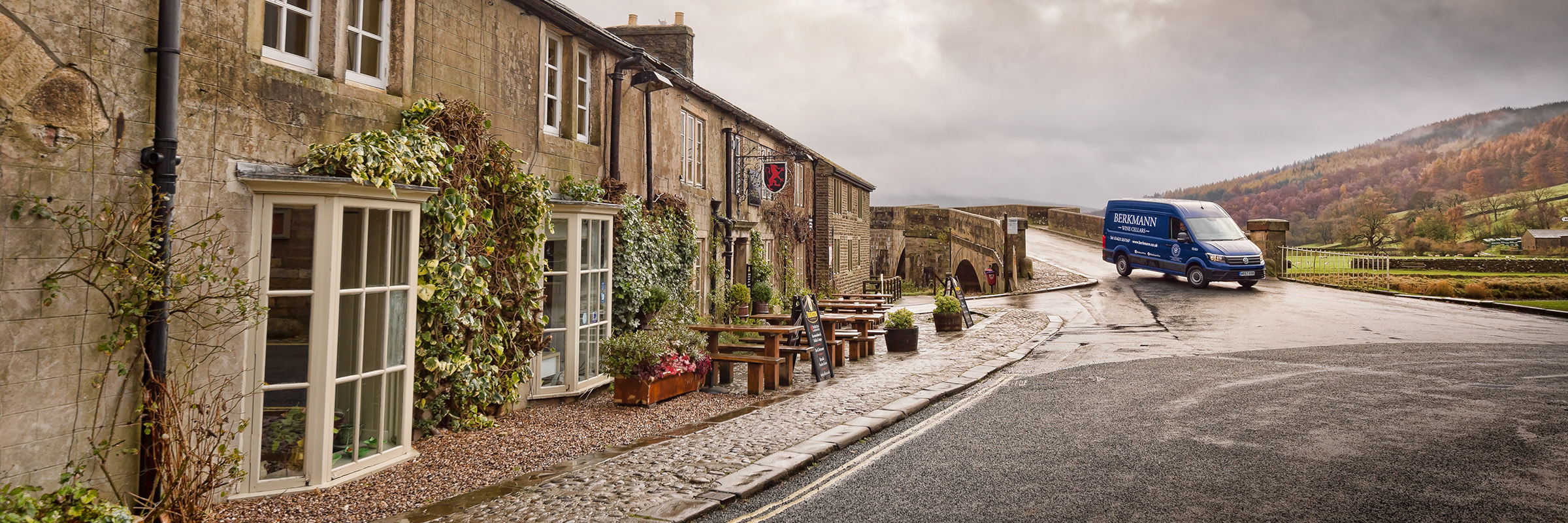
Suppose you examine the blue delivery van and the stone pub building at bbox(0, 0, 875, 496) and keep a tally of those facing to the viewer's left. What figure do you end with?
0

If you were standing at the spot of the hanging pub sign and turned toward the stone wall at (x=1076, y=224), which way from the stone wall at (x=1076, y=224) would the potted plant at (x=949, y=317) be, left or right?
right

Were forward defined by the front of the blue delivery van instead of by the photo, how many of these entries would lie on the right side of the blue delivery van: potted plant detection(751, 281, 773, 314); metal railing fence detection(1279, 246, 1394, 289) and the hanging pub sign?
2

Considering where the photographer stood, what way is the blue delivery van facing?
facing the viewer and to the right of the viewer

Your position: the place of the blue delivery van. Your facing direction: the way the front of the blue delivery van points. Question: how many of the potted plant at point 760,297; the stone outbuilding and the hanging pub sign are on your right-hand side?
2

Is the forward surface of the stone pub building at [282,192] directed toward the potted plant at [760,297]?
no

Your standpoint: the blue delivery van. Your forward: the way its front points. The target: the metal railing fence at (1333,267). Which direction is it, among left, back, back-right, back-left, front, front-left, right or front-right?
left

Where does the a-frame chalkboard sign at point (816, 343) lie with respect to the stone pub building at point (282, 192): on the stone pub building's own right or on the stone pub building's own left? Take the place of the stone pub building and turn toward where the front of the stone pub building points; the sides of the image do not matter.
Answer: on the stone pub building's own left

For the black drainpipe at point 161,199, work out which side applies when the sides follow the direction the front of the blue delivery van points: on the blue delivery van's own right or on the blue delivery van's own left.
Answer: on the blue delivery van's own right

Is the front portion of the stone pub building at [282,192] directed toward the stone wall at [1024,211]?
no

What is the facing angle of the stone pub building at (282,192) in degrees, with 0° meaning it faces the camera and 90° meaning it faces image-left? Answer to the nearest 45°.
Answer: approximately 315°

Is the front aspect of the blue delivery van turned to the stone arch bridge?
no

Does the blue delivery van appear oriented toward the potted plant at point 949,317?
no

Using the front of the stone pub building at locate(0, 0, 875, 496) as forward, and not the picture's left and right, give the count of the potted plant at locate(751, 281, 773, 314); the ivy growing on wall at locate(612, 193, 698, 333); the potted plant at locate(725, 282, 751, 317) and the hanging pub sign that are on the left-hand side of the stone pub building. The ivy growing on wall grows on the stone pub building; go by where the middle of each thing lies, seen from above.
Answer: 4
